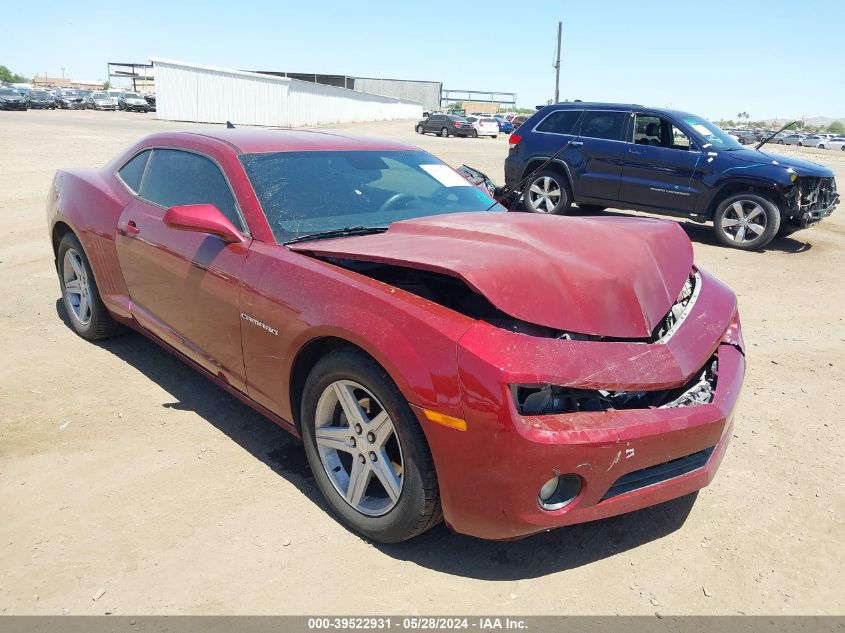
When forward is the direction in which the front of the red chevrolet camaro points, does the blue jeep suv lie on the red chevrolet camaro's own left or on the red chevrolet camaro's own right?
on the red chevrolet camaro's own left

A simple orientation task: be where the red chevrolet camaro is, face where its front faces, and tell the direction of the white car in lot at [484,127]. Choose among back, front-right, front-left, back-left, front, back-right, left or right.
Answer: back-left

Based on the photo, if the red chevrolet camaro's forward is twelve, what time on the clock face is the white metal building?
The white metal building is roughly at 7 o'clock from the red chevrolet camaro.

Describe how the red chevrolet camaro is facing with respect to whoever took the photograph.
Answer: facing the viewer and to the right of the viewer
